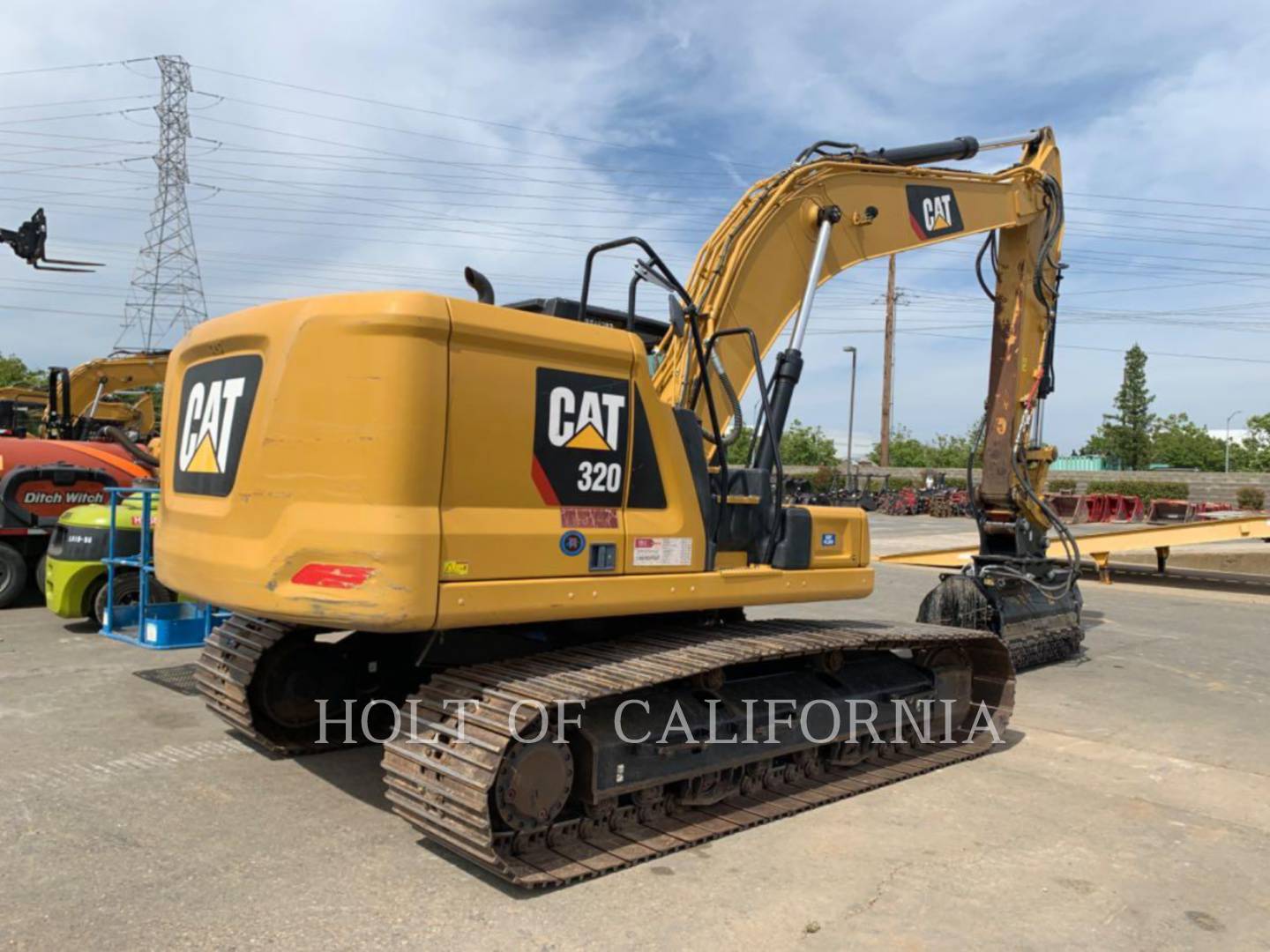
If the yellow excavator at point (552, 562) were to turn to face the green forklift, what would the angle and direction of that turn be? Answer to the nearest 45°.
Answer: approximately 90° to its left

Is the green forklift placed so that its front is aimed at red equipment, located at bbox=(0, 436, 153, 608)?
no

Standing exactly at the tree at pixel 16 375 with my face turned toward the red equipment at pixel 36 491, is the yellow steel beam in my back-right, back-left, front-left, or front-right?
front-left

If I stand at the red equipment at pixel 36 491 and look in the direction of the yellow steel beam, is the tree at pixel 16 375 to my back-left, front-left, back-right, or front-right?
back-left

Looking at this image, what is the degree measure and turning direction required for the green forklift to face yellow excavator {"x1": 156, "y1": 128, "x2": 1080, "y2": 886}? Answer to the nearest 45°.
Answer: approximately 135° to its right

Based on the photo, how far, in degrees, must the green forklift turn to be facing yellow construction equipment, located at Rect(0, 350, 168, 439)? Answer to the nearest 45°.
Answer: approximately 45° to its left

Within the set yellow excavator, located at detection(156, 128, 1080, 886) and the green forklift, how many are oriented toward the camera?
0

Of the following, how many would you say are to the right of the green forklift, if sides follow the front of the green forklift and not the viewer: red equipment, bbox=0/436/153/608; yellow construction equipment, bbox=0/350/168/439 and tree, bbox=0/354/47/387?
0

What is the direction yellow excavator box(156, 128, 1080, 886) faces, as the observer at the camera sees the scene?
facing away from the viewer and to the right of the viewer

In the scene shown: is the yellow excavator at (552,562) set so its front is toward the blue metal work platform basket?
no
